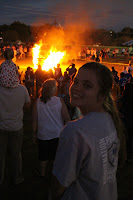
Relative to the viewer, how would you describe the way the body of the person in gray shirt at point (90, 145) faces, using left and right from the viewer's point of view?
facing away from the viewer and to the left of the viewer

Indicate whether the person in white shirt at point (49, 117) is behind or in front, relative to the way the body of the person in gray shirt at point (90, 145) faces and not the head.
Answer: in front

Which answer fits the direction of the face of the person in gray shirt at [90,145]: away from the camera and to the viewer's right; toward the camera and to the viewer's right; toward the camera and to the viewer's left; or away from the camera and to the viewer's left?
toward the camera and to the viewer's left
